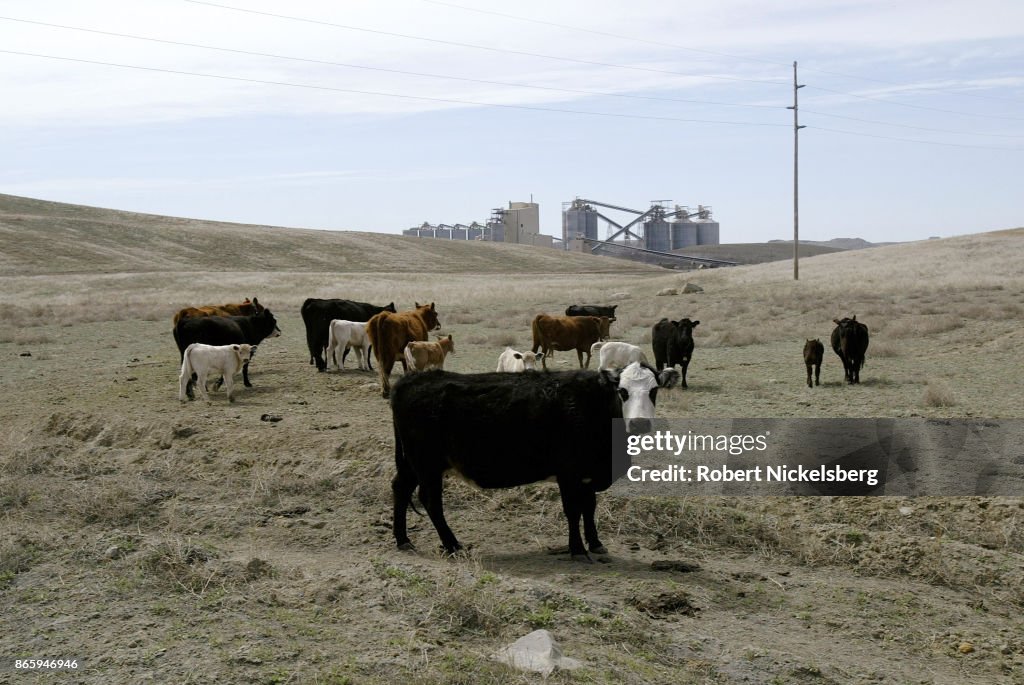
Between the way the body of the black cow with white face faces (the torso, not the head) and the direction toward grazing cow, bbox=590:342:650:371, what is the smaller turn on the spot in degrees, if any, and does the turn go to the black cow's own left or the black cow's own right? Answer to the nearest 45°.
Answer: approximately 90° to the black cow's own left

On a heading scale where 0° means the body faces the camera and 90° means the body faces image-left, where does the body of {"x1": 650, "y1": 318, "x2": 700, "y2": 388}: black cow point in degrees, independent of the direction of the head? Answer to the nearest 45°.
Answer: approximately 315°

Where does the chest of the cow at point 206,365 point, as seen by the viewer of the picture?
to the viewer's right

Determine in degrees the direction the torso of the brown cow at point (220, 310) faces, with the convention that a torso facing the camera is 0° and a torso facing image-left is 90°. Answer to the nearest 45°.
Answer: approximately 270°

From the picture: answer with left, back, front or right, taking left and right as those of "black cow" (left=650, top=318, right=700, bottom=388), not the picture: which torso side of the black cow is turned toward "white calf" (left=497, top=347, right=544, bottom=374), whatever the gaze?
right

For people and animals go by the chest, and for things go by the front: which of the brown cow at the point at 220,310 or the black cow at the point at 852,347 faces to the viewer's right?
the brown cow

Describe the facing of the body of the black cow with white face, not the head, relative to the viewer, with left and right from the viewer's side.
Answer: facing to the right of the viewer

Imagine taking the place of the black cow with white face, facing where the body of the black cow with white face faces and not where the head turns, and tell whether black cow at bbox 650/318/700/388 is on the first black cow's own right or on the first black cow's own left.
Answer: on the first black cow's own left

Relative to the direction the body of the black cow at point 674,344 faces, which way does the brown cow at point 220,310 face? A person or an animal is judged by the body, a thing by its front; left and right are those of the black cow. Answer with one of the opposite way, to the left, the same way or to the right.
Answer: to the left

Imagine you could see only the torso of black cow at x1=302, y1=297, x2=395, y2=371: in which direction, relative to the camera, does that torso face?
to the viewer's right

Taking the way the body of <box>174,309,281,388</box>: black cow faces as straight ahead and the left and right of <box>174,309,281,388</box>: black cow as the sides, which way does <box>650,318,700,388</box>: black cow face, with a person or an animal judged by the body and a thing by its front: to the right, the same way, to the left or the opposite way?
to the right

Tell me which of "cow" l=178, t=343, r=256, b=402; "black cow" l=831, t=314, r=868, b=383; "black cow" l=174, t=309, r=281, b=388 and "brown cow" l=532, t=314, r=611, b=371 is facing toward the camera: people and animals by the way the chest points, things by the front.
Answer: "black cow" l=831, t=314, r=868, b=383
